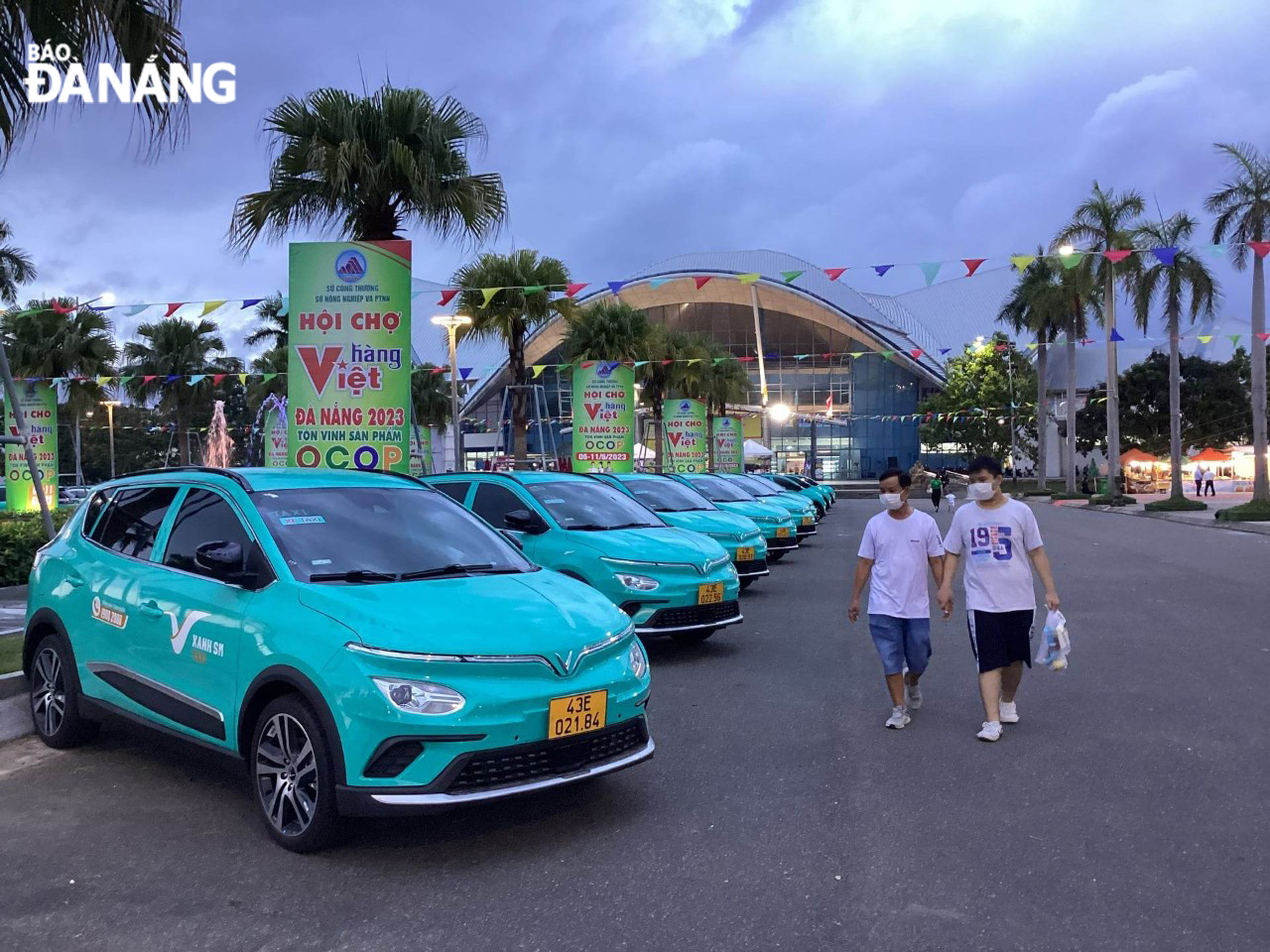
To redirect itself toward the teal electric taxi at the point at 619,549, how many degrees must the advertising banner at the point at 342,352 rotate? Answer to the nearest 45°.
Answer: approximately 45° to its left

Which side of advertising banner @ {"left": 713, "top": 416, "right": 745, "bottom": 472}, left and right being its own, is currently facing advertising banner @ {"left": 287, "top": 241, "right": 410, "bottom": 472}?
front

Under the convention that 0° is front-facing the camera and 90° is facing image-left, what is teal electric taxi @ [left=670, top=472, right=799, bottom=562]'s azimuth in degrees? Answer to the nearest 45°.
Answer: approximately 315°

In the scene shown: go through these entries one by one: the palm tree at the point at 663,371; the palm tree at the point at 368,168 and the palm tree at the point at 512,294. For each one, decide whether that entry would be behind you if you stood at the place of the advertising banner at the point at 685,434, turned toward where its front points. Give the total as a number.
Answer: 1

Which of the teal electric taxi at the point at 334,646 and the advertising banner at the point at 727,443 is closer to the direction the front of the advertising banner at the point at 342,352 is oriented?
the teal electric taxi

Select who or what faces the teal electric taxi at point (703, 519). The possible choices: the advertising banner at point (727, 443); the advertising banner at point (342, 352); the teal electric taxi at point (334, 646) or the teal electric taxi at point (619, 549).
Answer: the advertising banner at point (727, 443)

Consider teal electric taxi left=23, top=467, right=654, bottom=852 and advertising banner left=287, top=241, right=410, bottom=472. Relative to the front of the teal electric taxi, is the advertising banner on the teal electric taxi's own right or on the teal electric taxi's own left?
on the teal electric taxi's own left

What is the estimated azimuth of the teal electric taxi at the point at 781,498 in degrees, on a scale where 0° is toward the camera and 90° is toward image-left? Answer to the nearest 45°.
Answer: approximately 315°

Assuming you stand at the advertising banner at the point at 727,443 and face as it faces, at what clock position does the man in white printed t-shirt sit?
The man in white printed t-shirt is roughly at 12 o'clock from the advertising banner.

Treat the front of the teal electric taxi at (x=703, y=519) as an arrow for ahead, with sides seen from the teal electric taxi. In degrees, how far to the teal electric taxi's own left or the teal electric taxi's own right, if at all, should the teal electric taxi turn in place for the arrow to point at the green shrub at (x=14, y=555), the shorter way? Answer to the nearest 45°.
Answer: approximately 135° to the teal electric taxi's own right

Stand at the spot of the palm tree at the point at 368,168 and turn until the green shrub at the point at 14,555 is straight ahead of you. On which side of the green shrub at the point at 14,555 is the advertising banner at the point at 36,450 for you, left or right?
right

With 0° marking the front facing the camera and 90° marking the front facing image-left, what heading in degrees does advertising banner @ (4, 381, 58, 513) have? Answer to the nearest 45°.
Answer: approximately 0°

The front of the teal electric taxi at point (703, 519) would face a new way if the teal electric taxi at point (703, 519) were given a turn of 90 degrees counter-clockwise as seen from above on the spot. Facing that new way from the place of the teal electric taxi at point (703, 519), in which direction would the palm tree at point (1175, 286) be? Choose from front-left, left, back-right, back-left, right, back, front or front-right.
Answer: front

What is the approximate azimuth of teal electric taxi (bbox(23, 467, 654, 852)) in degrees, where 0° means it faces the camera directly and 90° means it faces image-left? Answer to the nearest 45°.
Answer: approximately 315°

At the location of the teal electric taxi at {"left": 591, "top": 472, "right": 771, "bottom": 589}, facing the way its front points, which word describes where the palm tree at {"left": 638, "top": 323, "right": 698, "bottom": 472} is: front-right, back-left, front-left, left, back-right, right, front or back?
back-left
